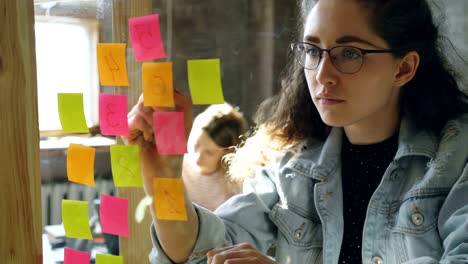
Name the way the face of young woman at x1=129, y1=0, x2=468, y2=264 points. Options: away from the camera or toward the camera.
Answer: toward the camera

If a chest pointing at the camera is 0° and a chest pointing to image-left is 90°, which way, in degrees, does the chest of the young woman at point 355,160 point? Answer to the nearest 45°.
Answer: approximately 45°

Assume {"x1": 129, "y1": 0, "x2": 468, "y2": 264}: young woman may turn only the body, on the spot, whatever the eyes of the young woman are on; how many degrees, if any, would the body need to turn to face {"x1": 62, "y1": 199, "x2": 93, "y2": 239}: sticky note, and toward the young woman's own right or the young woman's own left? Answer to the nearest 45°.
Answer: approximately 45° to the young woman's own right

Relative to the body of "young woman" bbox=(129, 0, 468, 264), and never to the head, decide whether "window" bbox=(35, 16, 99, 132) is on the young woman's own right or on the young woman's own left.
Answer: on the young woman's own right
